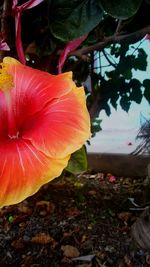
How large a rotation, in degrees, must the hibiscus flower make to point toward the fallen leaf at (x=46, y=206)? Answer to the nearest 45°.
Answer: approximately 180°

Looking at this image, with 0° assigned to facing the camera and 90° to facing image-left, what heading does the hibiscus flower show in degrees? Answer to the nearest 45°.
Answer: approximately 0°

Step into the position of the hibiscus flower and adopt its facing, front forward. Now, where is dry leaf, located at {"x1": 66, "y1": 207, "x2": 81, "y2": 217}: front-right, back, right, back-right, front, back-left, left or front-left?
back

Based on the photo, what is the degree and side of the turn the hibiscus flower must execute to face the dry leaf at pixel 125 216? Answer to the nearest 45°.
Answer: approximately 180°
